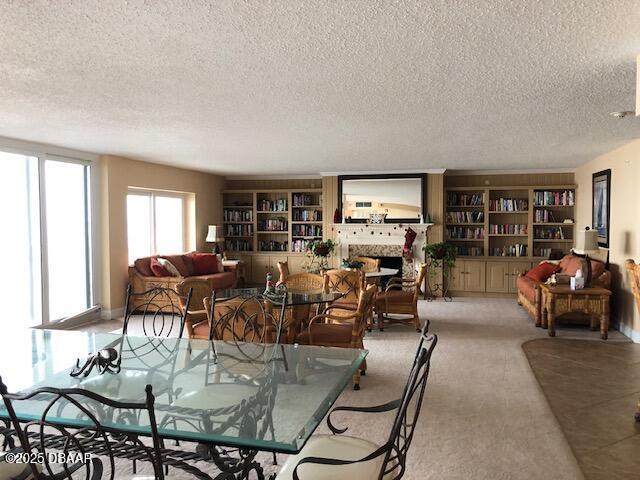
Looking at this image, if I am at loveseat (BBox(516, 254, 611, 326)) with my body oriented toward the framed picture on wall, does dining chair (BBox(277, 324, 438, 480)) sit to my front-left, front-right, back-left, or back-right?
back-right

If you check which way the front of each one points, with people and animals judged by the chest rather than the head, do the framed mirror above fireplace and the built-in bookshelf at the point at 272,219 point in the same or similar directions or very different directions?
same or similar directions

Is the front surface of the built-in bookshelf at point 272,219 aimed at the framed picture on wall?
no

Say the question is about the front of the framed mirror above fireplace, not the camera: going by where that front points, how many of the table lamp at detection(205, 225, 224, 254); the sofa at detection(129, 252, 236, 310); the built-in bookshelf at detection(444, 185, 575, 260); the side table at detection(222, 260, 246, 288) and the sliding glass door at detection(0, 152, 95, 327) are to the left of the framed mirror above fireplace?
1

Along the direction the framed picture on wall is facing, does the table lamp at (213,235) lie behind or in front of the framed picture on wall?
in front

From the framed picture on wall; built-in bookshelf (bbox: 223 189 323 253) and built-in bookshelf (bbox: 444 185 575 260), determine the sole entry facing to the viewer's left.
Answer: the framed picture on wall

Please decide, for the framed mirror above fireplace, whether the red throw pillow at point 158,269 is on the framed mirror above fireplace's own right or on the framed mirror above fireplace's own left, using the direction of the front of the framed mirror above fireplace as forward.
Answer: on the framed mirror above fireplace's own right

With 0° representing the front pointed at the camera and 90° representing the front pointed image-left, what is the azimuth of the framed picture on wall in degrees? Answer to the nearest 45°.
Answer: approximately 90°

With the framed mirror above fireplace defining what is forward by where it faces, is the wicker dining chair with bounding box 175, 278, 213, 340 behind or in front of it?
in front

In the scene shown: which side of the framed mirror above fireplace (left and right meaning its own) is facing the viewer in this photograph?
front

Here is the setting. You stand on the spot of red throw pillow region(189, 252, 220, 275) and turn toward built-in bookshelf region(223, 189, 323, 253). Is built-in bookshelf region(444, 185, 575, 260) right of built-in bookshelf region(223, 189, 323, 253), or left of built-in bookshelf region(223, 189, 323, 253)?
right

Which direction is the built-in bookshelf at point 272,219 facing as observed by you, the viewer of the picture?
facing the viewer

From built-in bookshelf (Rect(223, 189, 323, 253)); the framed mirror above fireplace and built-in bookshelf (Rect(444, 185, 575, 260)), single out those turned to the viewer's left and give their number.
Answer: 0

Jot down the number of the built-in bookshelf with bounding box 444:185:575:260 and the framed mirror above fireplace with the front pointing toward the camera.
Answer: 2

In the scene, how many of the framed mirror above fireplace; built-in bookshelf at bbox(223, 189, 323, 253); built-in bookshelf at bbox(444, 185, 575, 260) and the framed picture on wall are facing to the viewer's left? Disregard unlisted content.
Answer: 1
